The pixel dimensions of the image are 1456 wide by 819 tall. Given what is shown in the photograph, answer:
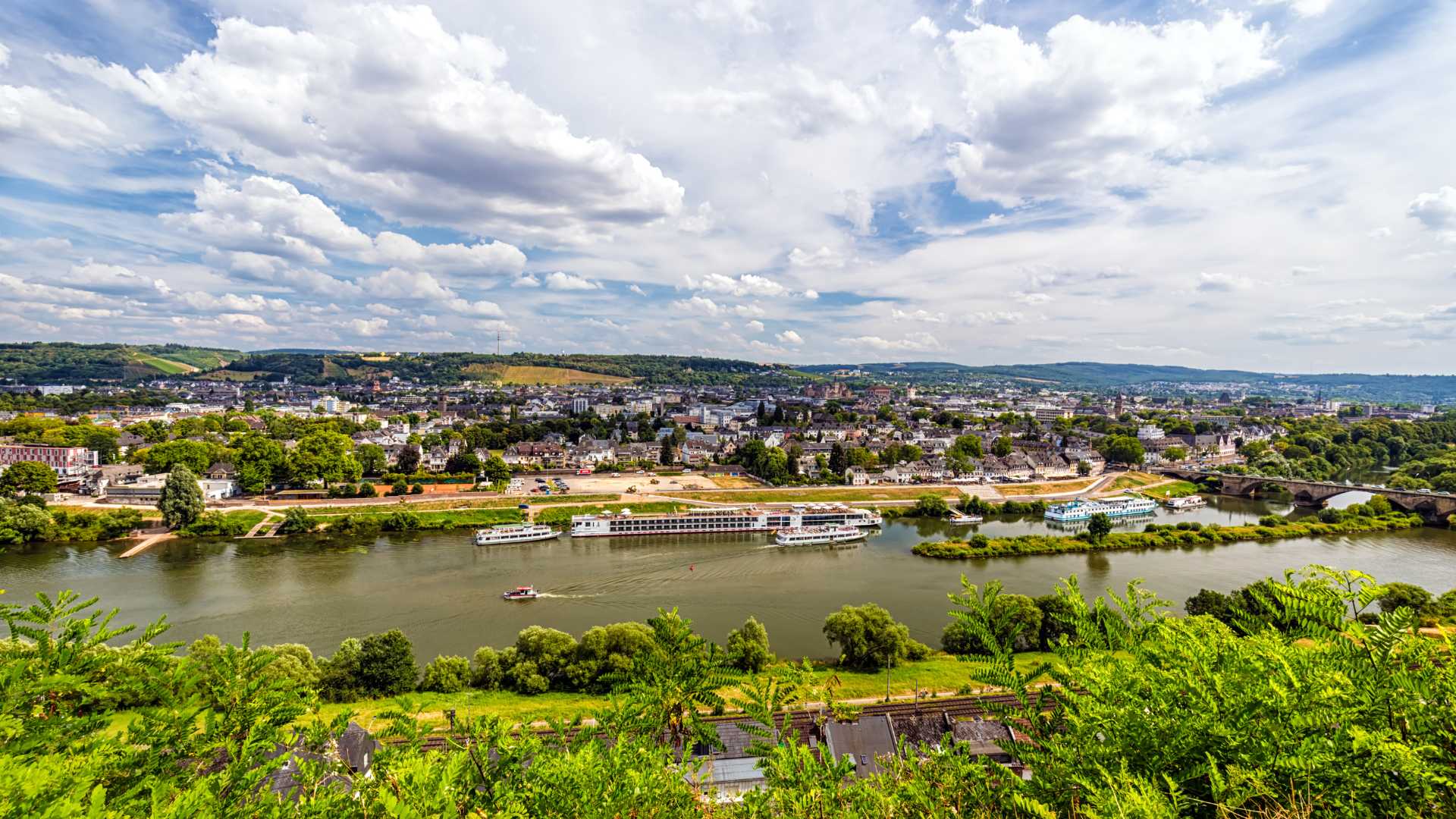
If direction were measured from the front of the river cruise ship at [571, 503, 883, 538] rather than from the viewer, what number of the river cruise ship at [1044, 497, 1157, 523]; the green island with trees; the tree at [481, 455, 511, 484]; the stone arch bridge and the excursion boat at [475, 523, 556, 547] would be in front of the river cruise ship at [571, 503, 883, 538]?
3

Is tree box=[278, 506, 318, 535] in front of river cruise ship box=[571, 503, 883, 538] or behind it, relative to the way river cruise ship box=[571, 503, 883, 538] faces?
behind

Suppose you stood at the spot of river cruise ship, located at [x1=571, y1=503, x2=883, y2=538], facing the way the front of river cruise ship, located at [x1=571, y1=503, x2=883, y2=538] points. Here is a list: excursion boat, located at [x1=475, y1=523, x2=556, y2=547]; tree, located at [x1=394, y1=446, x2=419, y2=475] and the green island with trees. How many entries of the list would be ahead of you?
1

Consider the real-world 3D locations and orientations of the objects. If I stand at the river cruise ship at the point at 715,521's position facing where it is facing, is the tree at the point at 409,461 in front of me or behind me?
behind

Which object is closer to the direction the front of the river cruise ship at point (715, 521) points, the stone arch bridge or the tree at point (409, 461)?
the stone arch bridge

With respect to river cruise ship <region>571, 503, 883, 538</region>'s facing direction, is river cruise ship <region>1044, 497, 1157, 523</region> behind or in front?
in front

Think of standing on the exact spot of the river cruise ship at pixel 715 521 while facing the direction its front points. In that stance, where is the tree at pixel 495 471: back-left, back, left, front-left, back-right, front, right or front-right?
back-left

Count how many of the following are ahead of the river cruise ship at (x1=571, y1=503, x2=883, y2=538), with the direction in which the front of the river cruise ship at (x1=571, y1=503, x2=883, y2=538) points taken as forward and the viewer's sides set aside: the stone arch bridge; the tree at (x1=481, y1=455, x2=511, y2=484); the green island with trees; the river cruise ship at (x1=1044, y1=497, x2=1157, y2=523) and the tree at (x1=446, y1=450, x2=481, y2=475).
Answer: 3

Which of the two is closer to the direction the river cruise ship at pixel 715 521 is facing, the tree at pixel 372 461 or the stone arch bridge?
the stone arch bridge

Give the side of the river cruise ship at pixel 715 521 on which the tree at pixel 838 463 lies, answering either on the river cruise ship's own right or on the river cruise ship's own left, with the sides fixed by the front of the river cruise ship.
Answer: on the river cruise ship's own left

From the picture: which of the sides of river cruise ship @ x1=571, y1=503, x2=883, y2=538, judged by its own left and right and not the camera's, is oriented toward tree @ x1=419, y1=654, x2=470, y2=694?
right

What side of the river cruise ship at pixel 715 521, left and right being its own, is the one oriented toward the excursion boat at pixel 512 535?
back

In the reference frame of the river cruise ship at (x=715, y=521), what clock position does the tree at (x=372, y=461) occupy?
The tree is roughly at 7 o'clock from the river cruise ship.

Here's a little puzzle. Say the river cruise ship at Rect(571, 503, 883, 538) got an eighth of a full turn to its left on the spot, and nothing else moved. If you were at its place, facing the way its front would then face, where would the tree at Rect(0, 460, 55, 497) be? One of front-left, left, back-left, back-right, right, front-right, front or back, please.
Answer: back-left

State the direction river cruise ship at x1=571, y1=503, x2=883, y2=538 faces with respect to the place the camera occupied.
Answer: facing to the right of the viewer

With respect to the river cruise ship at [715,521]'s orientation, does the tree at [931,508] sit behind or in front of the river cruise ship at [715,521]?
in front

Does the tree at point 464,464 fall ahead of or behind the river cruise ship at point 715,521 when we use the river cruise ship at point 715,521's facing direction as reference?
behind

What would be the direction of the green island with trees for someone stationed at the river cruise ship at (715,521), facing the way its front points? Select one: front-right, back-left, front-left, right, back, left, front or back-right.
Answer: front

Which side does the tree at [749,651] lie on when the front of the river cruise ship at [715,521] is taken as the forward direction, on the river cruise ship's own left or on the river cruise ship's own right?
on the river cruise ship's own right
